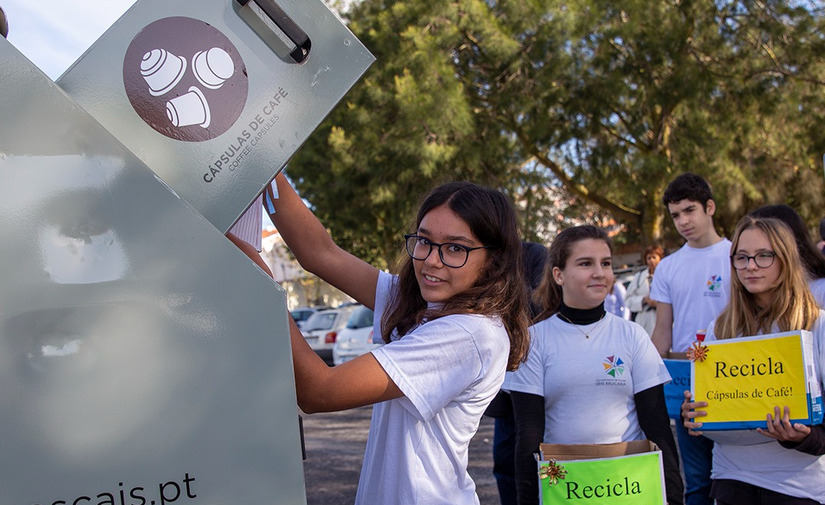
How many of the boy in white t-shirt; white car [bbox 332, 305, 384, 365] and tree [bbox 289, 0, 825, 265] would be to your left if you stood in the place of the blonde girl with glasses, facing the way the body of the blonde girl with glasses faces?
0

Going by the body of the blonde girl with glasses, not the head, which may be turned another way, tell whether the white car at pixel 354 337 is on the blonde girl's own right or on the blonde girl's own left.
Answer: on the blonde girl's own right

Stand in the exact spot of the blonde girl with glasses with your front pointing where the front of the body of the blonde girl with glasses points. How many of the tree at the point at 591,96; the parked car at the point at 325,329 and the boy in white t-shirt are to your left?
0

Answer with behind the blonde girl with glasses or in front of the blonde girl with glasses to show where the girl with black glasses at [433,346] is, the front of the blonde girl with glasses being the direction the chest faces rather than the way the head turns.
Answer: in front

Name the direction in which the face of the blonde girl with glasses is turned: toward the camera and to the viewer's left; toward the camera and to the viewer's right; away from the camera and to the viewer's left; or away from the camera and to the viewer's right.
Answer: toward the camera and to the viewer's left

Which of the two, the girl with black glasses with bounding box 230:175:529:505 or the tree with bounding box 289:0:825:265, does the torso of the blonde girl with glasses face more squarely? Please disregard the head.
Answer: the girl with black glasses

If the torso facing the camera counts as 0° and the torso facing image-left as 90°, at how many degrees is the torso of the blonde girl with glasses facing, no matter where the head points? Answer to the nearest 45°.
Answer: approximately 45°

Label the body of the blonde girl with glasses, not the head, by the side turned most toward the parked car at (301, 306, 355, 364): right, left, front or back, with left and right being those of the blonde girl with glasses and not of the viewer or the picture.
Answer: right

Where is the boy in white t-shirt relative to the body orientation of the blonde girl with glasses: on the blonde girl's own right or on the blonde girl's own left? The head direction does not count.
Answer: on the blonde girl's own right

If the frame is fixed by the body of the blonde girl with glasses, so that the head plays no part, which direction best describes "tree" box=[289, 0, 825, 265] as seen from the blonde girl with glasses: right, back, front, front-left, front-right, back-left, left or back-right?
back-right
